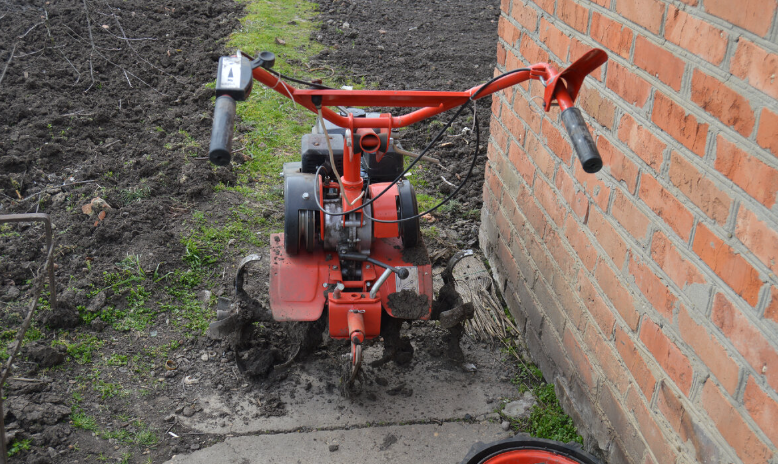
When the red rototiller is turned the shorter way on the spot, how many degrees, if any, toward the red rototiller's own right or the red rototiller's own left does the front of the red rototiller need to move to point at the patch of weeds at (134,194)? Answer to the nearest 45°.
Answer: approximately 45° to the red rototiller's own left

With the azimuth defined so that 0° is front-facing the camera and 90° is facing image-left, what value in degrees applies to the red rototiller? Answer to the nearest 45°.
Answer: approximately 180°

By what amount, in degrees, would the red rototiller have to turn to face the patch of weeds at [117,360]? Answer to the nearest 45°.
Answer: approximately 90° to its left

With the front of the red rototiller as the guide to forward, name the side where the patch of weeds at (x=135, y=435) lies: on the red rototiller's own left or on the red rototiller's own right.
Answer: on the red rototiller's own left

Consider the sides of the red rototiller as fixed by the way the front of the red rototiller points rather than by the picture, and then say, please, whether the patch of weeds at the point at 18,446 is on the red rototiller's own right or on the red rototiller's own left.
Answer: on the red rototiller's own left

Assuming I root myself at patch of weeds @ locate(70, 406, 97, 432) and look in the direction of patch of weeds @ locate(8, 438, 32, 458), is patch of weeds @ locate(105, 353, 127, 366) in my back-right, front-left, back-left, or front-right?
back-right

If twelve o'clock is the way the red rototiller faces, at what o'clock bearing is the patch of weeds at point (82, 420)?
The patch of weeds is roughly at 8 o'clock from the red rototiller.
